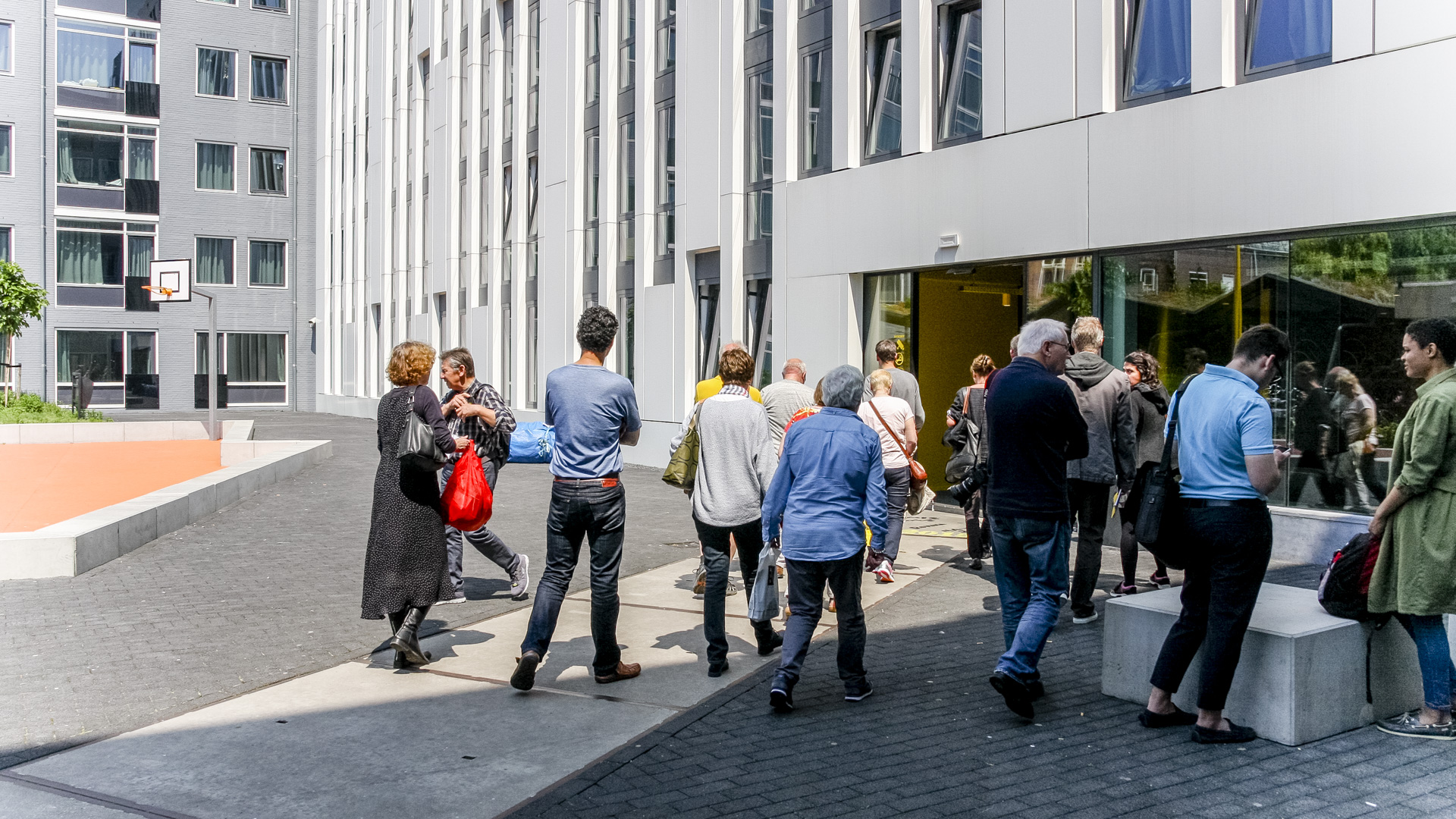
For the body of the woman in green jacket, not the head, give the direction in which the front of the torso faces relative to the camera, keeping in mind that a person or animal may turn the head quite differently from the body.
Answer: to the viewer's left

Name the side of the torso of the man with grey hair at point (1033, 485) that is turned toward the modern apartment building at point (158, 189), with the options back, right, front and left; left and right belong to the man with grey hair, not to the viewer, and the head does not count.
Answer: left

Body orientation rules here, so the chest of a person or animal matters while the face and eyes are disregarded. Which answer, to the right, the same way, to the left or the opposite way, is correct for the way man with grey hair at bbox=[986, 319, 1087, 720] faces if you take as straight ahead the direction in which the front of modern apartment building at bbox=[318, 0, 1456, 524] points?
the opposite way

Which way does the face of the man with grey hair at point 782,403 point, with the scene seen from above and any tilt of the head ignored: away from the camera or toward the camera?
away from the camera

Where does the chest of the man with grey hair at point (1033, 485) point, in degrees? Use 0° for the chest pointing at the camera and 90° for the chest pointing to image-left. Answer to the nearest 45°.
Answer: approximately 225°

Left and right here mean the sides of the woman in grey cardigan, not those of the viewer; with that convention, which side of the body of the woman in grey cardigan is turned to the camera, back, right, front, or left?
back

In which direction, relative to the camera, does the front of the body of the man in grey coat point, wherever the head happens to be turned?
away from the camera

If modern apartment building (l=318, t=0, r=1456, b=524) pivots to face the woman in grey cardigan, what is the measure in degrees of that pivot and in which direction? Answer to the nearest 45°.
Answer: approximately 45° to its left

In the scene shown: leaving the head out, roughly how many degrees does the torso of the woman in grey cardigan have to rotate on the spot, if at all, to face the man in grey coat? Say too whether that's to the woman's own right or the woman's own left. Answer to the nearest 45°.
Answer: approximately 45° to the woman's own right

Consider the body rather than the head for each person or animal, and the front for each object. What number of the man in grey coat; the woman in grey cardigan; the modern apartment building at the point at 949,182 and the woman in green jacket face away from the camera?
2

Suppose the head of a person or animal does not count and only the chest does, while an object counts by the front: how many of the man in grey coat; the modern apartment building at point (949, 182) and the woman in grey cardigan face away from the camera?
2

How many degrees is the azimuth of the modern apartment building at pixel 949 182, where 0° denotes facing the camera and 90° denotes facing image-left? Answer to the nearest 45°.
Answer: approximately 45°
